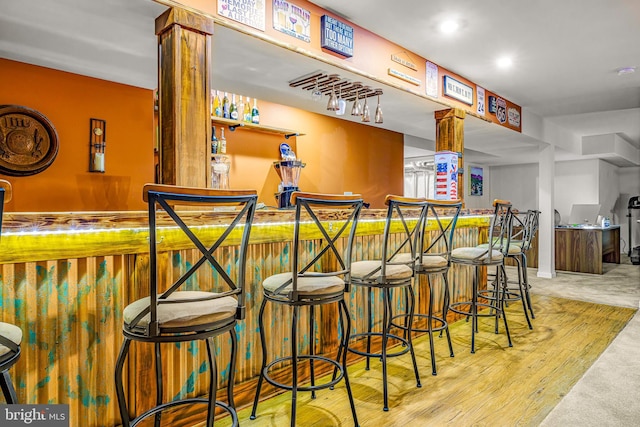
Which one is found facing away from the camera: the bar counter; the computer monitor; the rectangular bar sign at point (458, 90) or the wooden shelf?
the computer monitor

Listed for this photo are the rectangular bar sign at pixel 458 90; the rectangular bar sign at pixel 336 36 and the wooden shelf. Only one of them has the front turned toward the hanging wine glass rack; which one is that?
the wooden shelf

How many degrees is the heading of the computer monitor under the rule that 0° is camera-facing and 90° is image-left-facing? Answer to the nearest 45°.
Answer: approximately 180°

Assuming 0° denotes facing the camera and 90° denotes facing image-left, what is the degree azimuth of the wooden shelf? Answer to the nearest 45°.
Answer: approximately 315°

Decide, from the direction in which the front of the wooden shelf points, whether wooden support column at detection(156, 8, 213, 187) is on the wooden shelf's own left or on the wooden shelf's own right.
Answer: on the wooden shelf's own right

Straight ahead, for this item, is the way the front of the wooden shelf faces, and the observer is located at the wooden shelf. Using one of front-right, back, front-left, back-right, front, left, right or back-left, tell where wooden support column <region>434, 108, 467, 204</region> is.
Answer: front-left

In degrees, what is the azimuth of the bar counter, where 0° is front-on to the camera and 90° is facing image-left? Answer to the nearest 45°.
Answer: approximately 315°

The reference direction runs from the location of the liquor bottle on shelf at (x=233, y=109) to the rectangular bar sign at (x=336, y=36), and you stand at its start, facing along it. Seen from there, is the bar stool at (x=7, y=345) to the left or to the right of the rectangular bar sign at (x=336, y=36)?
right

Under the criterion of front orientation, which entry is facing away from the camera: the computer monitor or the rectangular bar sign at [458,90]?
the computer monitor

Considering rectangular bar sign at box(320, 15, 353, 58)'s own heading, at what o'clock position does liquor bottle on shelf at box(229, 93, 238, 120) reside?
The liquor bottle on shelf is roughly at 6 o'clock from the rectangular bar sign.

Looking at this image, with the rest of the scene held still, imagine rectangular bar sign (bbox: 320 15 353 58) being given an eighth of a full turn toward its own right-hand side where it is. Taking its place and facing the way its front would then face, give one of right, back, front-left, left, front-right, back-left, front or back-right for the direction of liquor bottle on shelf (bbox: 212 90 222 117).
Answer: back-right
